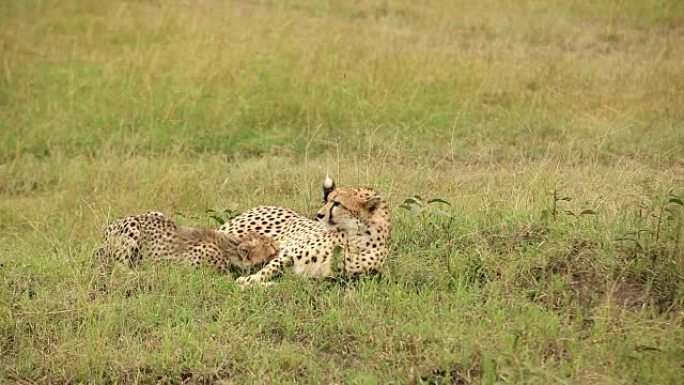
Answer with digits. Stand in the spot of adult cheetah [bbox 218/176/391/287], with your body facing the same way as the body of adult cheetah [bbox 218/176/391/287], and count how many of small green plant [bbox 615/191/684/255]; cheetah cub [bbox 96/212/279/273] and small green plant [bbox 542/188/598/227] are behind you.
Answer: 1

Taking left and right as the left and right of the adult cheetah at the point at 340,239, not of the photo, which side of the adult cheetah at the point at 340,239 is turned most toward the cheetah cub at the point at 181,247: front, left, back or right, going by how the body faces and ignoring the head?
back

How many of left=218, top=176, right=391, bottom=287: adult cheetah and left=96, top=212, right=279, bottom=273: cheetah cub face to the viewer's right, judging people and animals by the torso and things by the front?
2

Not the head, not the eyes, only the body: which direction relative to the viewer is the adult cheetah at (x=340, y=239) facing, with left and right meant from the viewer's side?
facing to the right of the viewer

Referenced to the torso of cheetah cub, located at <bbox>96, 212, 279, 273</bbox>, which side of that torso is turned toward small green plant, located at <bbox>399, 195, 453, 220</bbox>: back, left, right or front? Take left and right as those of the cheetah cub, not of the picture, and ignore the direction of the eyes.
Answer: front

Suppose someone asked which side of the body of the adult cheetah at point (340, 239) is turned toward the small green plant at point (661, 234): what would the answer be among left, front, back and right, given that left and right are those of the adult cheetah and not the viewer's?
front

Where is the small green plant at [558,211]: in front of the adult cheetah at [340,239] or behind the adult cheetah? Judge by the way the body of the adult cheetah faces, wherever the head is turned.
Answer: in front

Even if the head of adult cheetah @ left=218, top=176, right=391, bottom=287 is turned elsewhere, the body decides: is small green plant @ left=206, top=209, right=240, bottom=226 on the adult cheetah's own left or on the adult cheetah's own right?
on the adult cheetah's own left

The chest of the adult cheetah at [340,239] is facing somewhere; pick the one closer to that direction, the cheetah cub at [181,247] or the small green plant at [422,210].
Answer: the small green plant

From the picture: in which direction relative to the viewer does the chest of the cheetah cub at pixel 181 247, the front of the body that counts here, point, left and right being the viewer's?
facing to the right of the viewer
